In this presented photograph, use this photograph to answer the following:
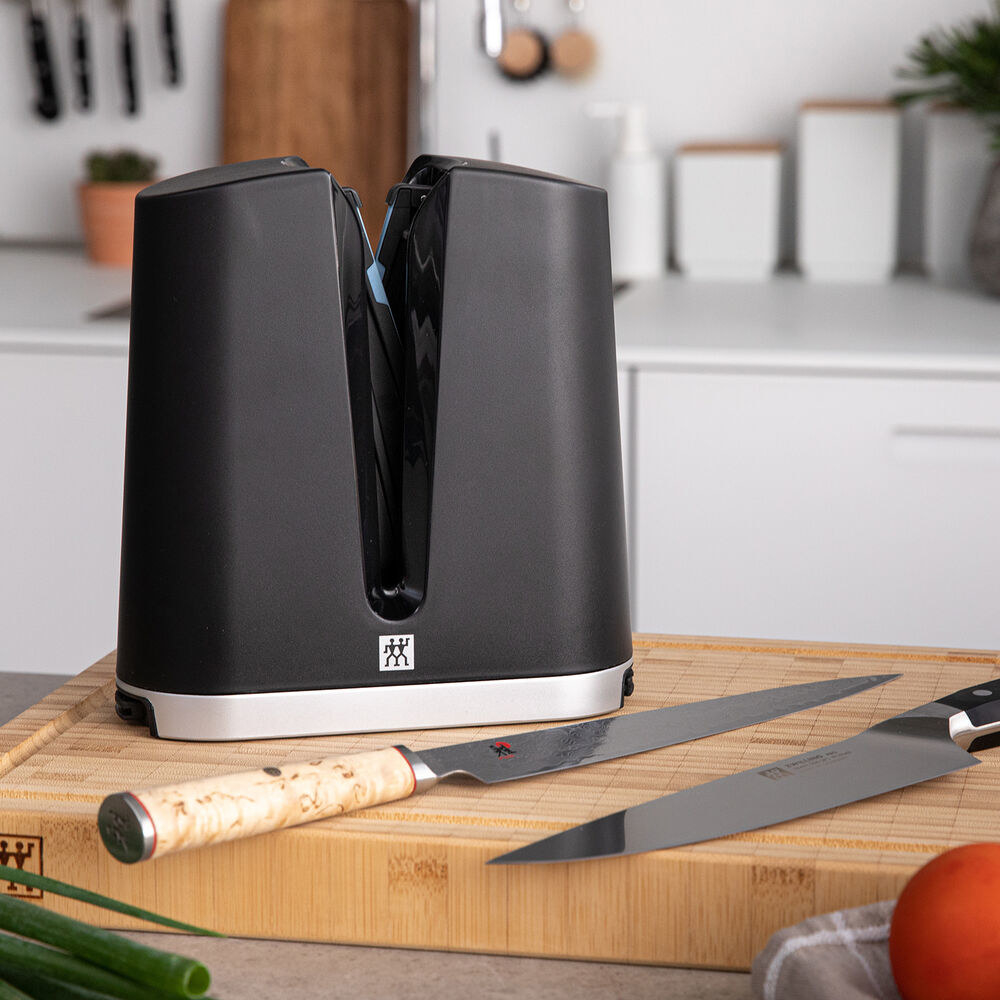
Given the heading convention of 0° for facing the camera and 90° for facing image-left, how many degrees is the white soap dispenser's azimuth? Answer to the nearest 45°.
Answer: approximately 90°

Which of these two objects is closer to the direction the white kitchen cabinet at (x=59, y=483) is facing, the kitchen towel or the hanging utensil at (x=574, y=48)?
the kitchen towel

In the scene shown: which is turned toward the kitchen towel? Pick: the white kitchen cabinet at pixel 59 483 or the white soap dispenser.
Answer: the white kitchen cabinet

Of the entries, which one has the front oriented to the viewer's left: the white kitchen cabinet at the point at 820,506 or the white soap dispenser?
the white soap dispenser

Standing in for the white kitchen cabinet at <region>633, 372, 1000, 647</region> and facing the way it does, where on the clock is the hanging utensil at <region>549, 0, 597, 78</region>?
The hanging utensil is roughly at 5 o'clock from the white kitchen cabinet.

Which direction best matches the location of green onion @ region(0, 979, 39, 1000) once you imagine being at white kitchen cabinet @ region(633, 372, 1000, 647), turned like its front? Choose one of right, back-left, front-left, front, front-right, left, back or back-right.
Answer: front

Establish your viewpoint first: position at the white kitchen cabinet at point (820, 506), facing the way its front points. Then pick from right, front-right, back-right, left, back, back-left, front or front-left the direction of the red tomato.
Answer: front

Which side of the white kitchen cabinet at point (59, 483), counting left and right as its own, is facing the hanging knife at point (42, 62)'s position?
back

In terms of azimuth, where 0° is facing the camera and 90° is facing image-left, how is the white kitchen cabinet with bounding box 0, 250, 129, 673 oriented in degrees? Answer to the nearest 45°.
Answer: approximately 0°

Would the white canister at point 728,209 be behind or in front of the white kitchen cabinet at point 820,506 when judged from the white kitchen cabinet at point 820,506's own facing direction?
behind

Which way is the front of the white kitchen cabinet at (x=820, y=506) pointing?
toward the camera

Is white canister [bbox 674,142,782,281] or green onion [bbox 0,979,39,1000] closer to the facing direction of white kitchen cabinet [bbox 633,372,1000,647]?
the green onion

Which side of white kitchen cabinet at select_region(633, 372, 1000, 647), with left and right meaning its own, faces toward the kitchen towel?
front

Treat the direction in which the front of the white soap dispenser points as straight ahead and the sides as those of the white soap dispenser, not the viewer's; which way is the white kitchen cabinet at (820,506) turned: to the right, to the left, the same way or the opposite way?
to the left
